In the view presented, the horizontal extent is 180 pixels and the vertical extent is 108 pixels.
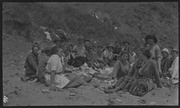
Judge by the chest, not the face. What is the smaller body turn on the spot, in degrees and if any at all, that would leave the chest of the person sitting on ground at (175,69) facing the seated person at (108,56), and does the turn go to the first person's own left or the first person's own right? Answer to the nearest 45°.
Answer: approximately 45° to the first person's own right

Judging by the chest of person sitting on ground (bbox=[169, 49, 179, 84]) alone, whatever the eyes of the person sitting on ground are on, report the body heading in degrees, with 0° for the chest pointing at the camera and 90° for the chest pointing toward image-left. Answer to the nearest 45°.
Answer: approximately 90°

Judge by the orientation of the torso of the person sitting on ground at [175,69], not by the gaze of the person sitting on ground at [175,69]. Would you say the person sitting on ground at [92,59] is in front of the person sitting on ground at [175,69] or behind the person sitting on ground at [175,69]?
in front

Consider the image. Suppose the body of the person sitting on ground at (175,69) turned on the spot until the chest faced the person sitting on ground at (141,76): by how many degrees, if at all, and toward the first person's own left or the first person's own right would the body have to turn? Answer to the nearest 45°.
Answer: approximately 45° to the first person's own left

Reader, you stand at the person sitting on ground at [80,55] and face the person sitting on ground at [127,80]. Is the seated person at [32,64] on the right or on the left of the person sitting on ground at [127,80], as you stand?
right

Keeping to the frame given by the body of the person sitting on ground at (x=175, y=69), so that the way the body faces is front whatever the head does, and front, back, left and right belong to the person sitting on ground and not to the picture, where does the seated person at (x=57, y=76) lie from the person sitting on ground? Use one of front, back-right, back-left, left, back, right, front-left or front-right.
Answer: front-left
